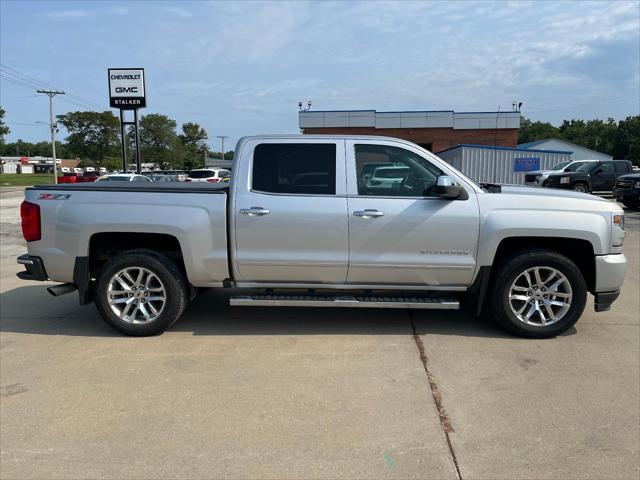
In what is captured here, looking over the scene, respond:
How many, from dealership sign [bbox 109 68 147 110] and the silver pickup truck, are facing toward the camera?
1

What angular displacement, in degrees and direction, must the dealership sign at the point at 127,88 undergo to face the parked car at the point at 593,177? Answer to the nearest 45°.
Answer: approximately 45° to its left

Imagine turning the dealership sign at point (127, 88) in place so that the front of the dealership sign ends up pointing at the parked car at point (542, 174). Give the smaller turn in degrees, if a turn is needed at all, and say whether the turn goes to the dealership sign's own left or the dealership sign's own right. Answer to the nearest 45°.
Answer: approximately 45° to the dealership sign's own left

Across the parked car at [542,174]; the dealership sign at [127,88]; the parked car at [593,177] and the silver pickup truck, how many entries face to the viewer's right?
1

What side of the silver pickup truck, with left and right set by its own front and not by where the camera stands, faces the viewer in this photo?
right

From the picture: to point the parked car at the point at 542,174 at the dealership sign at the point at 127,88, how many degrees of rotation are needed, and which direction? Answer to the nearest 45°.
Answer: approximately 45° to its right

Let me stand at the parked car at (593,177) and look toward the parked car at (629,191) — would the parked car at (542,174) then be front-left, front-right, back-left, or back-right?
back-right

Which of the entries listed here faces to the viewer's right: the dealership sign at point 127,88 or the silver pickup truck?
the silver pickup truck

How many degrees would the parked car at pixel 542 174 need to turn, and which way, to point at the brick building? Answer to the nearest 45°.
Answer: approximately 90° to its right

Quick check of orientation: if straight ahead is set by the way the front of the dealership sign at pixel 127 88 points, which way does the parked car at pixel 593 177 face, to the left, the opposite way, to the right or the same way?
to the right

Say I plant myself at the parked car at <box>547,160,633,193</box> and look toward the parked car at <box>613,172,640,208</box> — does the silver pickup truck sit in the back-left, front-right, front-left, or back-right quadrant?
front-right

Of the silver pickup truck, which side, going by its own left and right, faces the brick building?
left

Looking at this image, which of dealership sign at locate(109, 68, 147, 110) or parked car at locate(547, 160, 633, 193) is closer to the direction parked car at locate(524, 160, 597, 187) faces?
the dealership sign

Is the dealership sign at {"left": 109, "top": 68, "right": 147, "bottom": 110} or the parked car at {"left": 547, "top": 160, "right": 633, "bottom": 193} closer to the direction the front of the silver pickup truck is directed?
the parked car

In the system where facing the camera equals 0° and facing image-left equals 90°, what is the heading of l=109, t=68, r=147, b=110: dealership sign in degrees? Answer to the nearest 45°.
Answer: approximately 0°

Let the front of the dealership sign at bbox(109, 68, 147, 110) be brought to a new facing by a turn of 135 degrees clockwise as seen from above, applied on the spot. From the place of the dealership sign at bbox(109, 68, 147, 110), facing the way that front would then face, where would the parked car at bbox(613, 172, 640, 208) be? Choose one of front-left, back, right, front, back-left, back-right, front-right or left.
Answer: back

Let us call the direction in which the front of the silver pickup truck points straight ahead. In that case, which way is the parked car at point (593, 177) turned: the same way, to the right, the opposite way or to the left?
the opposite way
